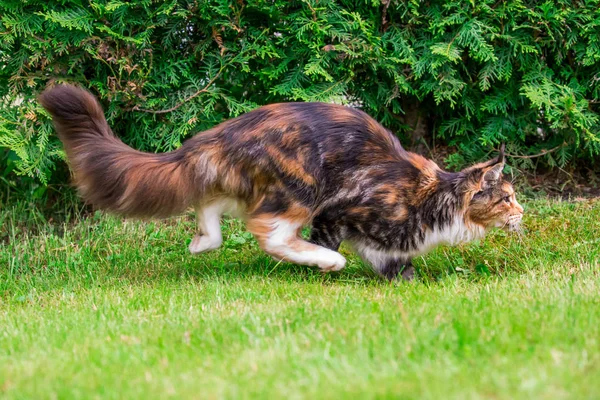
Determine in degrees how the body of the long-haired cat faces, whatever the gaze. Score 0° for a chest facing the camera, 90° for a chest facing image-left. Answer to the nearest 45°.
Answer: approximately 270°

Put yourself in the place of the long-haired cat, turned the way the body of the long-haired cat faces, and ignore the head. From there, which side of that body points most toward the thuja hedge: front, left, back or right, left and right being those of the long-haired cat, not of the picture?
left
